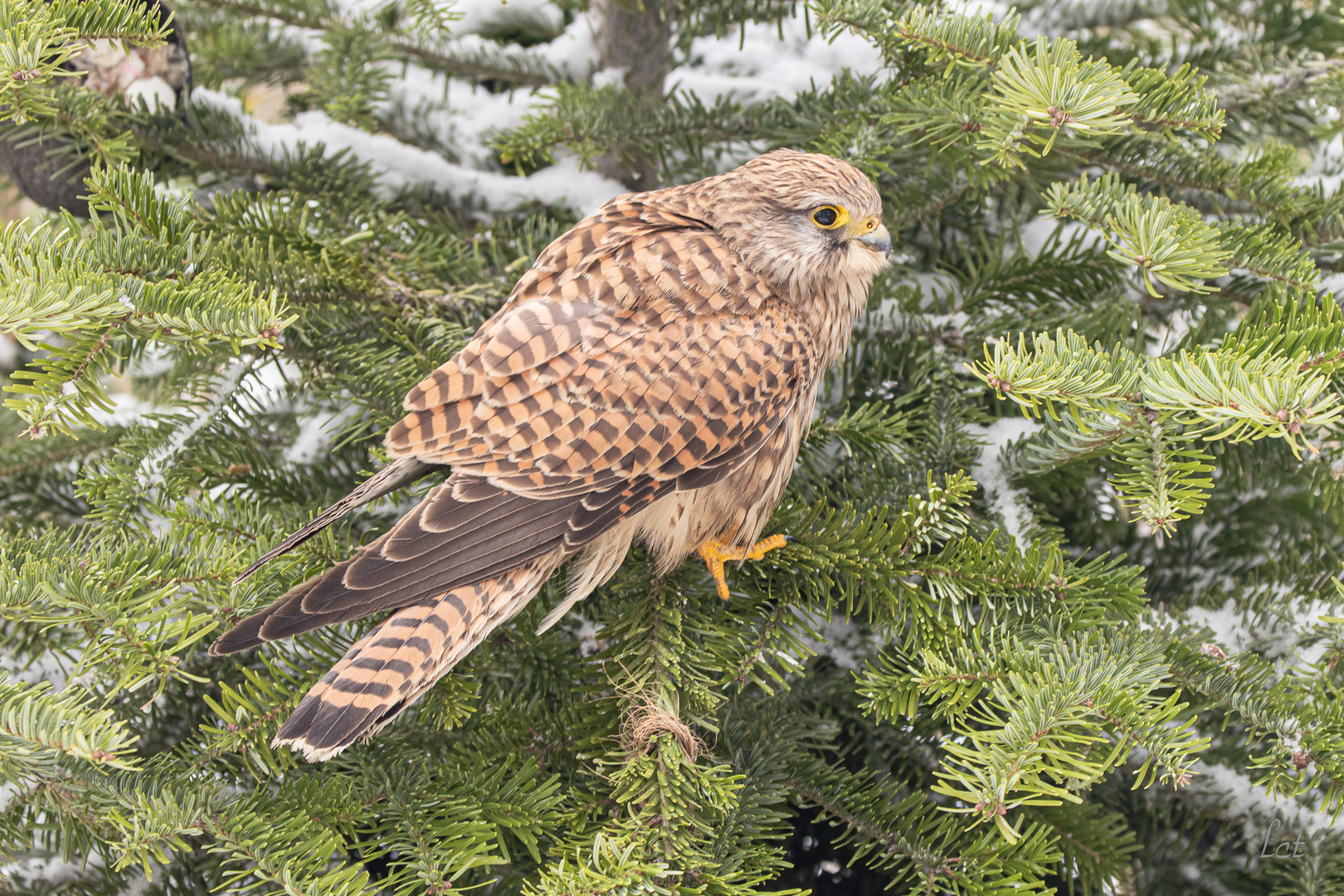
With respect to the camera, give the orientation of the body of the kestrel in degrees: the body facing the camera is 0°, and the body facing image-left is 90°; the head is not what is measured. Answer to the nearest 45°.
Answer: approximately 270°
